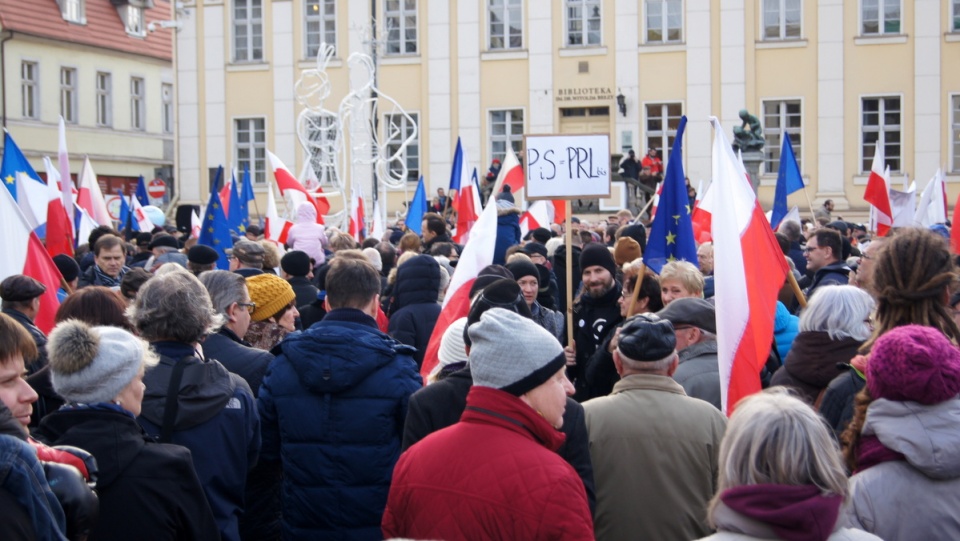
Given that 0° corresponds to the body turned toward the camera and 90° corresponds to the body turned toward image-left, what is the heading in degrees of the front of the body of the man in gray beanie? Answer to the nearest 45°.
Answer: approximately 225°

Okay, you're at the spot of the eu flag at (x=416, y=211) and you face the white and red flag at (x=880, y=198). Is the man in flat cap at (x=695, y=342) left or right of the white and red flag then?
right

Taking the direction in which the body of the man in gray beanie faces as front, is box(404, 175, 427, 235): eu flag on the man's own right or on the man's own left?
on the man's own left

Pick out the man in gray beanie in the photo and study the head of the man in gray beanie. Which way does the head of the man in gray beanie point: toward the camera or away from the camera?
away from the camera

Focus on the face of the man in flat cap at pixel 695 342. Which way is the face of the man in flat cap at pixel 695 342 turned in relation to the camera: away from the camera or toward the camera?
away from the camera

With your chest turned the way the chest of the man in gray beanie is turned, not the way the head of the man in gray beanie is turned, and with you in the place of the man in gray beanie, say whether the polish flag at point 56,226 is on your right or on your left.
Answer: on your left
